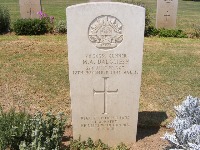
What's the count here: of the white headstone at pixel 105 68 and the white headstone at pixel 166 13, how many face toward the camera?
2

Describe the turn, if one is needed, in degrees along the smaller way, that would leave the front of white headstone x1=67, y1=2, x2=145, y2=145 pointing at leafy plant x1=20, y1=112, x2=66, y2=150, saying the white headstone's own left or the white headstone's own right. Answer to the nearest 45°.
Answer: approximately 45° to the white headstone's own right

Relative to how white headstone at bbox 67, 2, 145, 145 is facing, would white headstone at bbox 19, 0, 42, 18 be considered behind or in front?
behind

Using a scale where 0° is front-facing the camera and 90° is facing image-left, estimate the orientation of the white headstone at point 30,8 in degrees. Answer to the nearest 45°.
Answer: approximately 0°

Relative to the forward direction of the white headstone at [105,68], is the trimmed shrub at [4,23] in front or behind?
behind

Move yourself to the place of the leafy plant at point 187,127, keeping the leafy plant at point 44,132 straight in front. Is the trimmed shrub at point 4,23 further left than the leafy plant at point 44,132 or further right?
right

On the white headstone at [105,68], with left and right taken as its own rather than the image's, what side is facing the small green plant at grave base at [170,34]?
back

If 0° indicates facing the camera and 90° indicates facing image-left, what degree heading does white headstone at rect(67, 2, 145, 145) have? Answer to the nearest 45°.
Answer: approximately 0°
